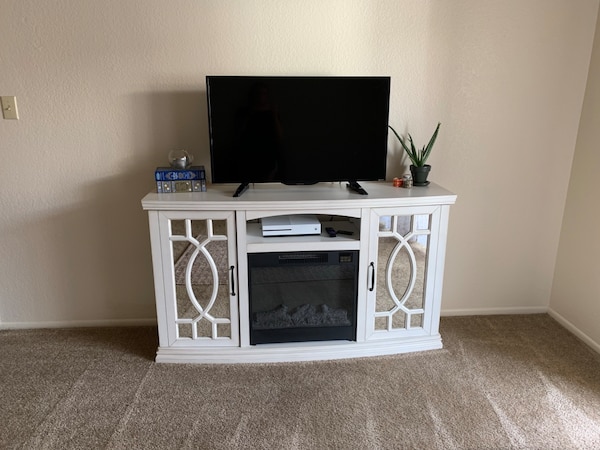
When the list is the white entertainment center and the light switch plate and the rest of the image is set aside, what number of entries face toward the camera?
2

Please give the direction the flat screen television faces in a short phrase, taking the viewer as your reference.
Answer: facing the viewer

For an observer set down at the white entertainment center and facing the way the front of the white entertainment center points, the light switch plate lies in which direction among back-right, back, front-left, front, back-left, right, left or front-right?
right

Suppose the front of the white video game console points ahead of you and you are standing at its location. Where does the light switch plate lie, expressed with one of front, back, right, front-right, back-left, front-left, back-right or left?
right

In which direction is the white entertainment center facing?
toward the camera

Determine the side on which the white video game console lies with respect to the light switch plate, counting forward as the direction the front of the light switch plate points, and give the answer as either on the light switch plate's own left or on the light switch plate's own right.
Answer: on the light switch plate's own left

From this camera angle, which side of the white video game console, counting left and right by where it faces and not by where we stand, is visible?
front

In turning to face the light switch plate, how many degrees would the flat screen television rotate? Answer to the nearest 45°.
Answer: approximately 90° to its right

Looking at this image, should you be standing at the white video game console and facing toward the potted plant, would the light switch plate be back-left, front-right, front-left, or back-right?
back-left

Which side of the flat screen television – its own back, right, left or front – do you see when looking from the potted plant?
left

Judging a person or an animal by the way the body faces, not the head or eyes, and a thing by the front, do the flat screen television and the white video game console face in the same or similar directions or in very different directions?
same or similar directions

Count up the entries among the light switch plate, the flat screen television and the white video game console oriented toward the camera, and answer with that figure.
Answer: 3
